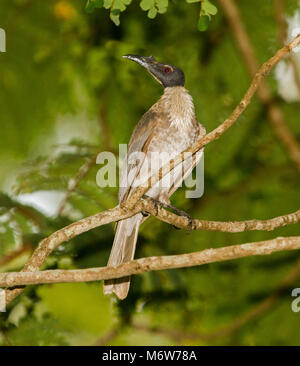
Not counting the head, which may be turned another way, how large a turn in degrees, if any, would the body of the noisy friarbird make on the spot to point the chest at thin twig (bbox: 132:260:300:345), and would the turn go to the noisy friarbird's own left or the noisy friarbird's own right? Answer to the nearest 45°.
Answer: approximately 135° to the noisy friarbird's own left

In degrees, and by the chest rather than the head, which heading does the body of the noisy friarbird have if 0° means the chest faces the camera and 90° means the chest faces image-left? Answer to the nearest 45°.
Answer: approximately 315°

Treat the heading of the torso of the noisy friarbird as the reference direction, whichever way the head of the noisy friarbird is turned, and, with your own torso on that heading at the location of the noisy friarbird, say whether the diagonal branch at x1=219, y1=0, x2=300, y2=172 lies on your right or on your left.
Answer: on your left
